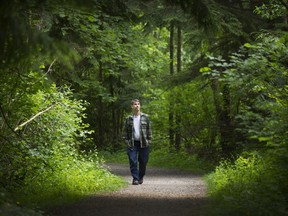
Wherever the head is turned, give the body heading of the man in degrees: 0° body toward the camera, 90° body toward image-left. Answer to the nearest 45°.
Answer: approximately 0°

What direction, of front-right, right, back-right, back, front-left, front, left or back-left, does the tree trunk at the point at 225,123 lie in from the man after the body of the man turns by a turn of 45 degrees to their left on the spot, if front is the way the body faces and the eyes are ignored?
left

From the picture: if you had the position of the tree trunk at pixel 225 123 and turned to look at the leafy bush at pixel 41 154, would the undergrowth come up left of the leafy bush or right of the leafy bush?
left

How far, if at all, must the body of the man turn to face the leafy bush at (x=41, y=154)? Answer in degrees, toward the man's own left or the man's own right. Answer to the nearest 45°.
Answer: approximately 45° to the man's own right

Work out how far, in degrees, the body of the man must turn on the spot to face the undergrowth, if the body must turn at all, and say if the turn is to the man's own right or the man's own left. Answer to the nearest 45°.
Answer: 0° — they already face it
